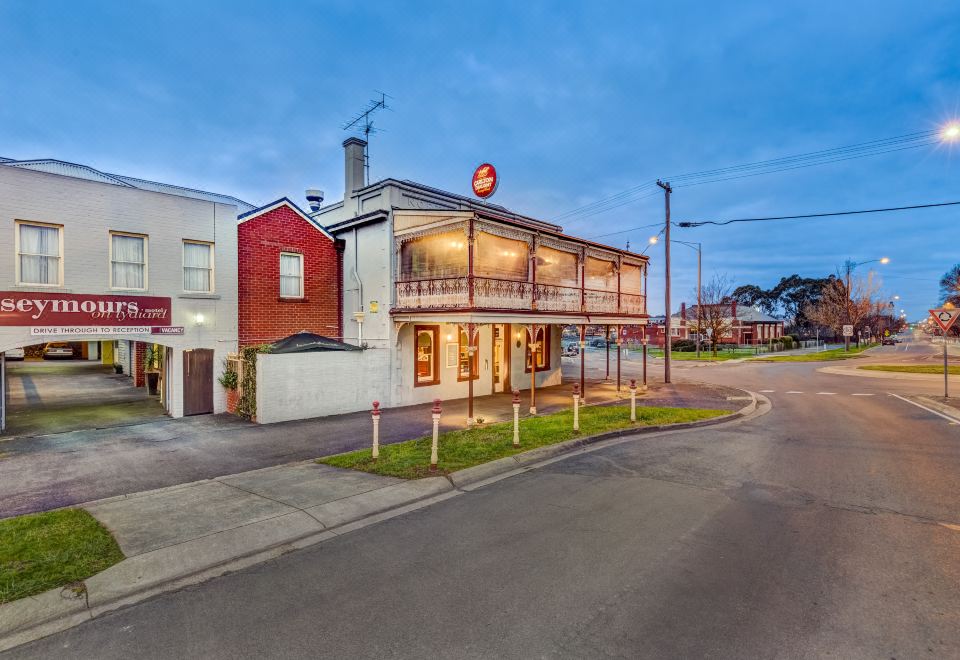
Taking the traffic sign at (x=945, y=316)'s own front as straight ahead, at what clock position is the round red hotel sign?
The round red hotel sign is roughly at 2 o'clock from the traffic sign.

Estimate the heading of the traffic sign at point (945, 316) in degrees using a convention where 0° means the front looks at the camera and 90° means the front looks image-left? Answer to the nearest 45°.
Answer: approximately 0°
